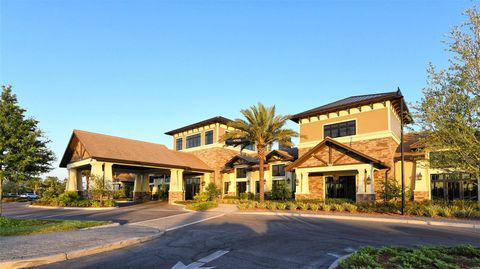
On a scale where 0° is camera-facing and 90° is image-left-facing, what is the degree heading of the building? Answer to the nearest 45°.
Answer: approximately 45°

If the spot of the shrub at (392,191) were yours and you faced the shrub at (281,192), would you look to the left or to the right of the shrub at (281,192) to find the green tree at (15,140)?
left

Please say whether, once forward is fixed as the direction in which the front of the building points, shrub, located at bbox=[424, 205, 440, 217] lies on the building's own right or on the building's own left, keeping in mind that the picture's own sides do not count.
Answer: on the building's own left

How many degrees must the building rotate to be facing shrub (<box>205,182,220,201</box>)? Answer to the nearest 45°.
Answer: approximately 90° to its right

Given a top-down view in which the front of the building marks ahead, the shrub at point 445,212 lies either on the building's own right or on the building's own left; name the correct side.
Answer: on the building's own left
